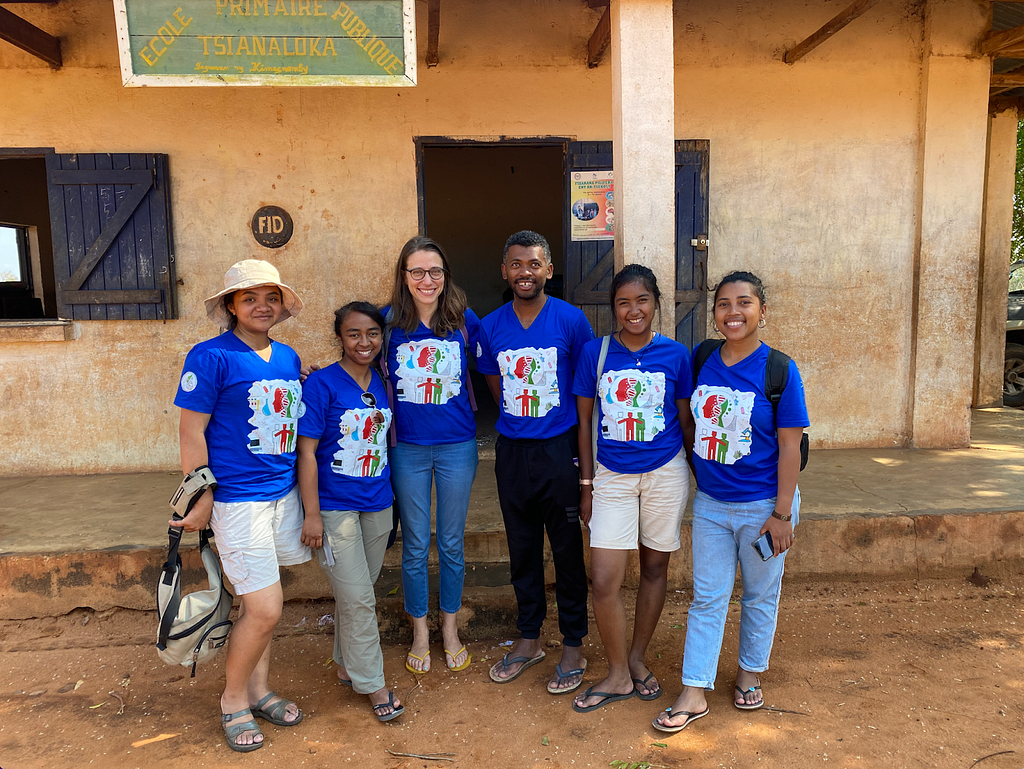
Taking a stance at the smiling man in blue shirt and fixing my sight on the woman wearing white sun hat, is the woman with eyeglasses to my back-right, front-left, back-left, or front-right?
front-right

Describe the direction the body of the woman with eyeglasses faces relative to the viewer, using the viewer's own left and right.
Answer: facing the viewer

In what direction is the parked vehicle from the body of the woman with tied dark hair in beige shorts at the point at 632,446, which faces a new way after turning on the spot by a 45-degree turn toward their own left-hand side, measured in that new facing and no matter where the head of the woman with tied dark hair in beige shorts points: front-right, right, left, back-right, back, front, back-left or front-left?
left

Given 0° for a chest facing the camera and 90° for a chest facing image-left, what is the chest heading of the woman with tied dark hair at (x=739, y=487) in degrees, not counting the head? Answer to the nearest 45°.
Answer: approximately 45°

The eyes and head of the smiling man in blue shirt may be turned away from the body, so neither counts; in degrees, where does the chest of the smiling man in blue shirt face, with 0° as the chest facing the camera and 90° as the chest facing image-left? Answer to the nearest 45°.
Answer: approximately 0°

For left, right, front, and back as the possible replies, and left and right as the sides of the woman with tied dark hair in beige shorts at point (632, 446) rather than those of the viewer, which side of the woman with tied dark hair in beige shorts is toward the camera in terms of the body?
front

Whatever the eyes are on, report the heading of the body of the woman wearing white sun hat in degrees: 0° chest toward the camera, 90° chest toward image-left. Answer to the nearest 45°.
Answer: approximately 315°

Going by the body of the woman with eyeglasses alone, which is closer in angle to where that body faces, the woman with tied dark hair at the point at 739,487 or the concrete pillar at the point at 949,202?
the woman with tied dark hair

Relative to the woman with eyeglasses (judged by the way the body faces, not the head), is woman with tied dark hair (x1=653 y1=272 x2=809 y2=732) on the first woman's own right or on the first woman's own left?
on the first woman's own left
